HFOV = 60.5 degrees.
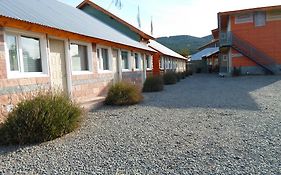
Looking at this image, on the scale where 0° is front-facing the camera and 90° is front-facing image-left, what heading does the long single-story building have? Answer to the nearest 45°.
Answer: approximately 315°

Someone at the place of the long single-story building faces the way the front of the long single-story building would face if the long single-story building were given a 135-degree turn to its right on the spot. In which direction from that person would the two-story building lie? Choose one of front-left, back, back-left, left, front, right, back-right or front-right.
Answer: back-right

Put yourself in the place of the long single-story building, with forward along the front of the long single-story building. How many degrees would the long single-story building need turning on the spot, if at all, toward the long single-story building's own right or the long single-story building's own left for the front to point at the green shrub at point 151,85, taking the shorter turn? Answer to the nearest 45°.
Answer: approximately 90° to the long single-story building's own left
